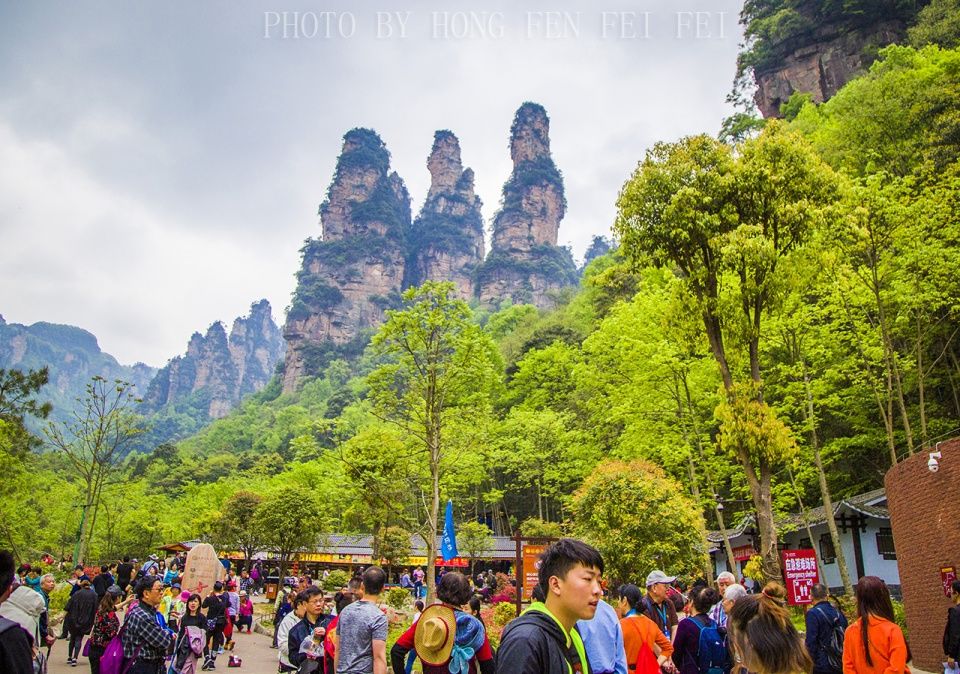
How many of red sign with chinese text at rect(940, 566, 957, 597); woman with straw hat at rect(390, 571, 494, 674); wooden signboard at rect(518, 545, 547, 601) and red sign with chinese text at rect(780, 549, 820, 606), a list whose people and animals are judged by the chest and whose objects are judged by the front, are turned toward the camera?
3

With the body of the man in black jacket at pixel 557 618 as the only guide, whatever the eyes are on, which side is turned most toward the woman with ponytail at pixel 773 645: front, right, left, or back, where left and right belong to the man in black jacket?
left

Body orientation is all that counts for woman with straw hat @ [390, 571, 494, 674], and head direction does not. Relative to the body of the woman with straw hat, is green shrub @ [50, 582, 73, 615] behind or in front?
in front

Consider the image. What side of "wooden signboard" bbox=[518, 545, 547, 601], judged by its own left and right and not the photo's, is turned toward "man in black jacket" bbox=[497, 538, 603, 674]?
front

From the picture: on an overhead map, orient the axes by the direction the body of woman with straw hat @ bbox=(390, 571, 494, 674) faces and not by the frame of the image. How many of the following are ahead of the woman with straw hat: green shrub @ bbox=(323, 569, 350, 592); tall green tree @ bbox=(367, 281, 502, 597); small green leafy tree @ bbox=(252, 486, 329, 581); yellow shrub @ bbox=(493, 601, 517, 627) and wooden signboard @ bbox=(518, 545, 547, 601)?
5

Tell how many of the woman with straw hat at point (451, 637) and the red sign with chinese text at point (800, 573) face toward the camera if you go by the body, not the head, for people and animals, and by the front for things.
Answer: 1

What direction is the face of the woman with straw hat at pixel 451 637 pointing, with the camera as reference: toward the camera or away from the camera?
away from the camera

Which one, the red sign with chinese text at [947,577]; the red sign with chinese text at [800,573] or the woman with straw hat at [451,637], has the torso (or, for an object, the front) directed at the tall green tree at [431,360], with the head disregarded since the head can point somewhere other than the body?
the woman with straw hat

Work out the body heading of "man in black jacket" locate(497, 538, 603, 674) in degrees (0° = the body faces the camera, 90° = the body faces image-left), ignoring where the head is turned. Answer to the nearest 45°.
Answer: approximately 315°

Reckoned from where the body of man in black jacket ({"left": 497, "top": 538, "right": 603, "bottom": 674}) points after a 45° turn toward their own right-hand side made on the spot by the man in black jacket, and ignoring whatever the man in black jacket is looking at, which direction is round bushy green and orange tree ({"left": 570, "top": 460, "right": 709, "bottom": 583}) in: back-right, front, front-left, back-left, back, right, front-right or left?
back

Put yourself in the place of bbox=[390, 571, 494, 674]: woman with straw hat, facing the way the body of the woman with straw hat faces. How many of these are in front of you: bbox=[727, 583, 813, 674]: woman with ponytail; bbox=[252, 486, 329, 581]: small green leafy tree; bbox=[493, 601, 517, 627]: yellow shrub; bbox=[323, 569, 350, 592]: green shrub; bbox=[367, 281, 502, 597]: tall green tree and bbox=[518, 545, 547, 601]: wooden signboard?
5

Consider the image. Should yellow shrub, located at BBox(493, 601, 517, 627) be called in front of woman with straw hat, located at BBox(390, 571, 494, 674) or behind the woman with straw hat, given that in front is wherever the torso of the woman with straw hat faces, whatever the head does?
in front

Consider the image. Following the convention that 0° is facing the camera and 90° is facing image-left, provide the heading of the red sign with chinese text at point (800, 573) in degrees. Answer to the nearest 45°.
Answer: approximately 0°

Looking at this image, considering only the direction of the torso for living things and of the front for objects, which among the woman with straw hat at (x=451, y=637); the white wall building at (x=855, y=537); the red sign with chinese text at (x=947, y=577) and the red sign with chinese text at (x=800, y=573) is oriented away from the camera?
the woman with straw hat
